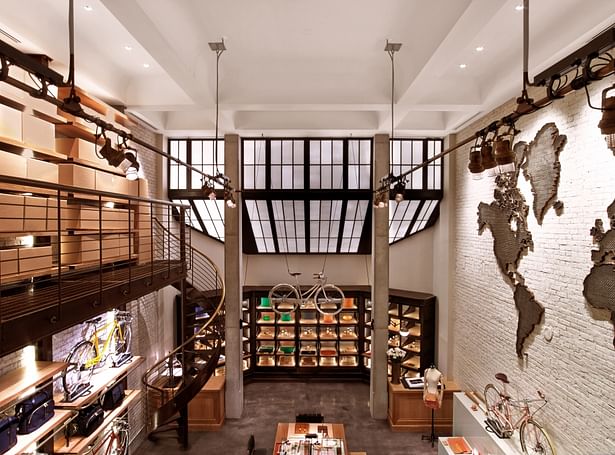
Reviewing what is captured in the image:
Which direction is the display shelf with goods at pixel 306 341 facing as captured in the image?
toward the camera

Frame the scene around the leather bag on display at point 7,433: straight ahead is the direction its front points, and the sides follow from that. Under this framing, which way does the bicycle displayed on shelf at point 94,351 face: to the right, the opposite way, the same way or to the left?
to the left

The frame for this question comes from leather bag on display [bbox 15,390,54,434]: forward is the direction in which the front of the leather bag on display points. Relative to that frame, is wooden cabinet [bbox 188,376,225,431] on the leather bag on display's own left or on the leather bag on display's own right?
on the leather bag on display's own left

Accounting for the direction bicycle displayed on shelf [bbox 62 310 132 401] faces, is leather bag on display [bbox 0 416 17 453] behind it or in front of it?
behind

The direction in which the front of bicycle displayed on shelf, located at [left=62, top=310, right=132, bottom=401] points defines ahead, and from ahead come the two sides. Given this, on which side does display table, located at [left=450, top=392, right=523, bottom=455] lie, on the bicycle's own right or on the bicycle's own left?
on the bicycle's own right

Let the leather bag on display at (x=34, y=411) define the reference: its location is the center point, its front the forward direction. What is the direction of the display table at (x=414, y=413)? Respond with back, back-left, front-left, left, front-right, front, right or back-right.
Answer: front-left

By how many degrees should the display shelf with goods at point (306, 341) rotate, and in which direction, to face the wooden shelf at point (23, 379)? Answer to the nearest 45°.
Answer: approximately 45° to its right

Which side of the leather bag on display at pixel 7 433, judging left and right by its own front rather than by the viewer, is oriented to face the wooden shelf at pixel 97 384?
left

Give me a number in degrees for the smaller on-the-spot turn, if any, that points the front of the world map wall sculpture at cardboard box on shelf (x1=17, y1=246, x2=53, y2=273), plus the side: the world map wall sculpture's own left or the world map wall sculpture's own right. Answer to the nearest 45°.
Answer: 0° — it already faces it

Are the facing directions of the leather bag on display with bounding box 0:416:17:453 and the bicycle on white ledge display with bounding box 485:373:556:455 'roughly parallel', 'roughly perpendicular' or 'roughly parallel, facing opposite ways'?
roughly perpendicular

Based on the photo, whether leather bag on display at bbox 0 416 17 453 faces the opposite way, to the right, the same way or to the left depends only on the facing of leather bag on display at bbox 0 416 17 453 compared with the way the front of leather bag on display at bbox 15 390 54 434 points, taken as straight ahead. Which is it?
the same way

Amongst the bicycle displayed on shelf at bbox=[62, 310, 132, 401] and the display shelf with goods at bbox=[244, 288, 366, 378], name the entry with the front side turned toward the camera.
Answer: the display shelf with goods

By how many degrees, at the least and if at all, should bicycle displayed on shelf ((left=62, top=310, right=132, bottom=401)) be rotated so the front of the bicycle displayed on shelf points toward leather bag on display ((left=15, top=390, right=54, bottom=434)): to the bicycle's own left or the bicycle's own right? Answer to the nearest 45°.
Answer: approximately 135° to the bicycle's own right

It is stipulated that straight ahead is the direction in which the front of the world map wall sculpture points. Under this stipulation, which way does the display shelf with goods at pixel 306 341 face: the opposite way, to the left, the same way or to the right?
to the left

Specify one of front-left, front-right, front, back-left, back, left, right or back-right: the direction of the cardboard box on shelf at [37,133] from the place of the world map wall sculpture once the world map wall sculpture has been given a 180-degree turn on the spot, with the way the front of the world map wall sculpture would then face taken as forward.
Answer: back

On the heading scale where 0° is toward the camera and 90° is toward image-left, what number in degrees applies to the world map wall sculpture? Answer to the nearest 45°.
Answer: approximately 45°

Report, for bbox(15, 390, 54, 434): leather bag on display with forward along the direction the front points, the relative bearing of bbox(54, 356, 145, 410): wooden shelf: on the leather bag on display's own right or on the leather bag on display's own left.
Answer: on the leather bag on display's own left

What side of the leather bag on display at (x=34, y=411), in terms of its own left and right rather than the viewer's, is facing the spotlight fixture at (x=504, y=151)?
front

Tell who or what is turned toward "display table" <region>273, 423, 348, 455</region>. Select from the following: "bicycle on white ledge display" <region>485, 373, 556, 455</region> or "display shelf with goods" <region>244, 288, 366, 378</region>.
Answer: the display shelf with goods

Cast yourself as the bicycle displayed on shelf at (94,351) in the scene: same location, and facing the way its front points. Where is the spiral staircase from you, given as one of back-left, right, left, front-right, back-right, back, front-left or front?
front
